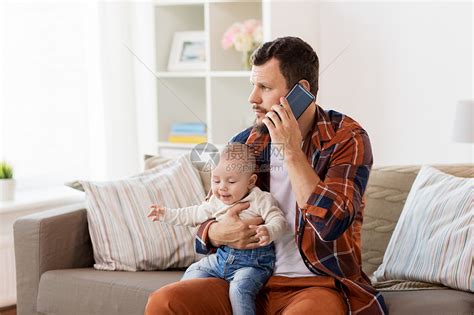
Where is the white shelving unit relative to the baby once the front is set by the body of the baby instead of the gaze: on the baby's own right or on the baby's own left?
on the baby's own right

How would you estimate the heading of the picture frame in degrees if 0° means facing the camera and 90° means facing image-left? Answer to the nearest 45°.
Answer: approximately 0°

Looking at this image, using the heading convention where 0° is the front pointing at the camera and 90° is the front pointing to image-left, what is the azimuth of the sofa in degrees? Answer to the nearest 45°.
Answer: approximately 0°

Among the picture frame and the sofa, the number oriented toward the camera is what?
2

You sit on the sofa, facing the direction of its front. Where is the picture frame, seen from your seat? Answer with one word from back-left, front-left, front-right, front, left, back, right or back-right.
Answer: back

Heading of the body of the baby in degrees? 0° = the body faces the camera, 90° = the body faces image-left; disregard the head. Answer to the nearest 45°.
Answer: approximately 45°

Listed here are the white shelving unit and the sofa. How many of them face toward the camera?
2
